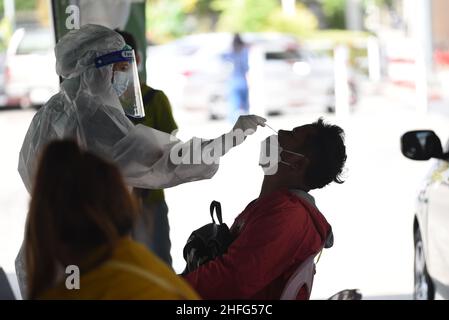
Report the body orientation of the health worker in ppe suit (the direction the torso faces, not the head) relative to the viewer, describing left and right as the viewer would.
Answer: facing to the right of the viewer

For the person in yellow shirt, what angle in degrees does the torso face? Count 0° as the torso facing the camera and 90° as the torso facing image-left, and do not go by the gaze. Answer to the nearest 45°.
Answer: approximately 225°

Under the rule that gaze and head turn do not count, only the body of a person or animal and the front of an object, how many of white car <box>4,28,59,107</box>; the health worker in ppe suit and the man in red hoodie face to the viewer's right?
1

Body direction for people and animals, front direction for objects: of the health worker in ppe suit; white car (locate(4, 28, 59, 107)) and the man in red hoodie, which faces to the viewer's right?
the health worker in ppe suit

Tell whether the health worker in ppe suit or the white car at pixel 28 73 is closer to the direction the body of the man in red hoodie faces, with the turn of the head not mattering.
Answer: the health worker in ppe suit

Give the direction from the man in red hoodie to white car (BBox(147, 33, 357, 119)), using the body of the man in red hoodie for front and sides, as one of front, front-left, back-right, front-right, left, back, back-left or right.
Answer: right

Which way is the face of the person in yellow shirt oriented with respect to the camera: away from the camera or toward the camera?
away from the camera

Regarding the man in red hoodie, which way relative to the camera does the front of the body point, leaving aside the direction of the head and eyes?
to the viewer's left

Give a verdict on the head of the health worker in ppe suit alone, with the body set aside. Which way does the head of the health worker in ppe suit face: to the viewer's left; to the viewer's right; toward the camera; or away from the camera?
to the viewer's right

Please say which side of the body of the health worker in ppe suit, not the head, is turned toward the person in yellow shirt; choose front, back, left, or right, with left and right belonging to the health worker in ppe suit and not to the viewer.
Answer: right

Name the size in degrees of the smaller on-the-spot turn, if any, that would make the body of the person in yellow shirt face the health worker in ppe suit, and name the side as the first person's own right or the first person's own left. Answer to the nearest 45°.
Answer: approximately 45° to the first person's own left

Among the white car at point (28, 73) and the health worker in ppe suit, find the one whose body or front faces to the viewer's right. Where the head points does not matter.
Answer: the health worker in ppe suit

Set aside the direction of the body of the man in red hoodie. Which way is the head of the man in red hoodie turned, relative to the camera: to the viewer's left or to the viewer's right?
to the viewer's left
